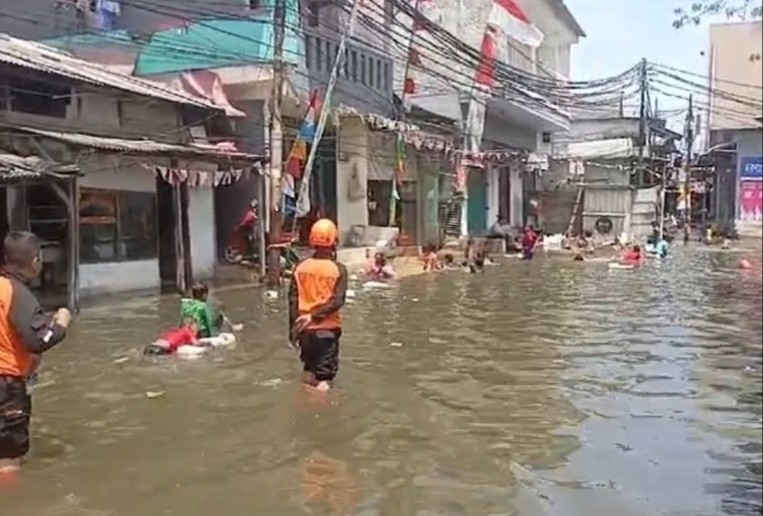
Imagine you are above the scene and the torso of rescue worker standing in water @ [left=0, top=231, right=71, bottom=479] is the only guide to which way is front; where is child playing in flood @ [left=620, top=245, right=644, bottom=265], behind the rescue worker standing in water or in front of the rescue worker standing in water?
in front

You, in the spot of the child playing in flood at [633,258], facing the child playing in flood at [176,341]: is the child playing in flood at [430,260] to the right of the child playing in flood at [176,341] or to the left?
right

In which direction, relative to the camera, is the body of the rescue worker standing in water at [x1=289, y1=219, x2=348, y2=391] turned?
away from the camera

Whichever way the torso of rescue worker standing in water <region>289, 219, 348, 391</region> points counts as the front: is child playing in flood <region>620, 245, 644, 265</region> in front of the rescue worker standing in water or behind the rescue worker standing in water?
in front

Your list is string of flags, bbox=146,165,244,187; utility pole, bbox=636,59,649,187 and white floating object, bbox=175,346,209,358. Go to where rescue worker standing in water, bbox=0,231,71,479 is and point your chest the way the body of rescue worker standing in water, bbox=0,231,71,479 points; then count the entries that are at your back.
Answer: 0

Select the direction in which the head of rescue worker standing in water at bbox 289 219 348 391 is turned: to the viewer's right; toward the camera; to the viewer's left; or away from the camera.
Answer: away from the camera

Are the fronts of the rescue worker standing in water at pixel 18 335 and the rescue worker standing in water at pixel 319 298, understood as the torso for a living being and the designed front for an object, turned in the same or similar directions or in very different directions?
same or similar directions

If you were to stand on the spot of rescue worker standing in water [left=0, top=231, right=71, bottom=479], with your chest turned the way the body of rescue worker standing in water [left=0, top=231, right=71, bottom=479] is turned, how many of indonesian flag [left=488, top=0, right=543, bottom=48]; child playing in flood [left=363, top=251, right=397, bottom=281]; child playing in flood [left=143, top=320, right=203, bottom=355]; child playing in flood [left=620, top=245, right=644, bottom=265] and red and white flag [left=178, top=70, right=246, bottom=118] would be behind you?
0

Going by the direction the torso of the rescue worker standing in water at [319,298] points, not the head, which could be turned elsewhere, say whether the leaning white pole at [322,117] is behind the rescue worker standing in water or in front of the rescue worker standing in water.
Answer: in front

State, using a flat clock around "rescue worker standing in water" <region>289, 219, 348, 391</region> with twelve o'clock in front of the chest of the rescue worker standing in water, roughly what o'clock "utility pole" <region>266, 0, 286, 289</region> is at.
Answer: The utility pole is roughly at 12 o'clock from the rescue worker standing in water.

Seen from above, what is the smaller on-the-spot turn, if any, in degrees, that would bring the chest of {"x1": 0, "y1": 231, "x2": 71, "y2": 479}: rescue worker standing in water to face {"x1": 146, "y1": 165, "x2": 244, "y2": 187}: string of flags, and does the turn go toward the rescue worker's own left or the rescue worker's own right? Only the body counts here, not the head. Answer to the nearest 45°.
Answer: approximately 45° to the rescue worker's own left

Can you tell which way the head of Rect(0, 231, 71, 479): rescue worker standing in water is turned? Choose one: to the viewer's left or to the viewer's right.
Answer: to the viewer's right

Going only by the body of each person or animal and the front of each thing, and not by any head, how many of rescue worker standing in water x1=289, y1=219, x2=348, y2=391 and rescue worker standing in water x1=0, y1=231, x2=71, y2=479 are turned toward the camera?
0
